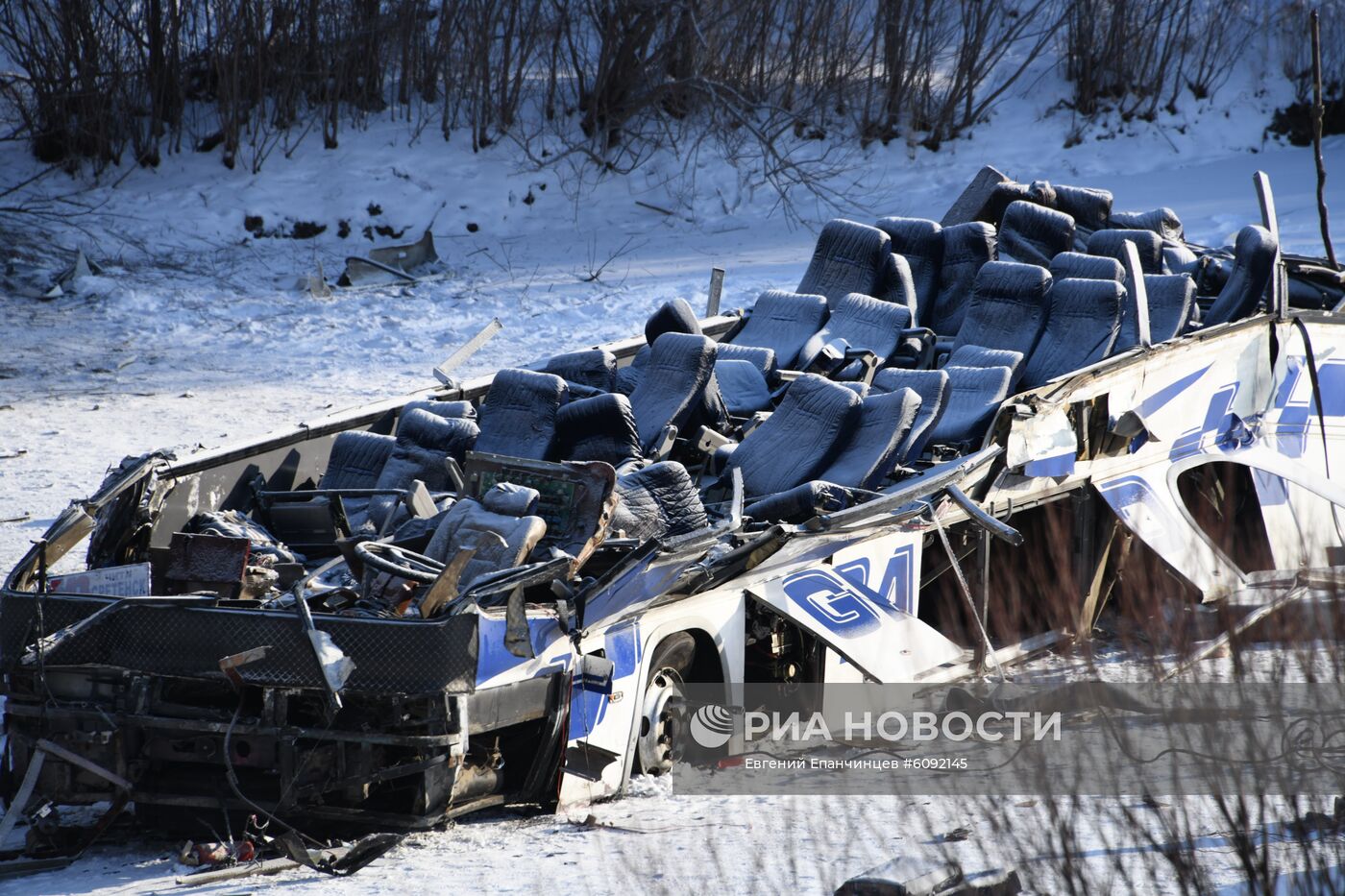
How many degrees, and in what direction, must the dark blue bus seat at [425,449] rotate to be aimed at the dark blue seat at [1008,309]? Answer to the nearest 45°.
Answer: approximately 135° to its left

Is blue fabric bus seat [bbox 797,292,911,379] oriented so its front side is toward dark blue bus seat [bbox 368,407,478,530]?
yes

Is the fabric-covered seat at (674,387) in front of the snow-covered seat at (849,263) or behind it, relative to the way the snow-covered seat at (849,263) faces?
in front

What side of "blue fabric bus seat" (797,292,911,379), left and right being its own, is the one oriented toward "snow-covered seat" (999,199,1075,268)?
back

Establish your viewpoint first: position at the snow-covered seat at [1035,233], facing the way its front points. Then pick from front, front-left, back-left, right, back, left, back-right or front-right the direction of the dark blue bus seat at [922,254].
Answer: front-right
